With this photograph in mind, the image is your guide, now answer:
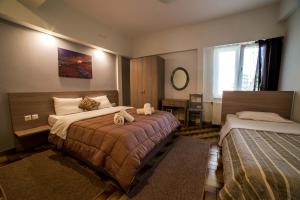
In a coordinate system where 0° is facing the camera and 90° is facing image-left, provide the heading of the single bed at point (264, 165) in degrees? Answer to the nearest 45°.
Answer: approximately 0°

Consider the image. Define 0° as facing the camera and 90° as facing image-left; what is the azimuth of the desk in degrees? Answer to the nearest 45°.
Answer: approximately 0°

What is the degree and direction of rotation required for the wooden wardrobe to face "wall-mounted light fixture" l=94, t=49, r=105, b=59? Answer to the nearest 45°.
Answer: approximately 45° to its right

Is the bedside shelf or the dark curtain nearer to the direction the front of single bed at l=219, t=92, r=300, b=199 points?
the bedside shelf

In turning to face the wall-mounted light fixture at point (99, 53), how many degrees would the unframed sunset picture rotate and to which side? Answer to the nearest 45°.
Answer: approximately 90° to its left

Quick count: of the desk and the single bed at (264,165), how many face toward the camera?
2

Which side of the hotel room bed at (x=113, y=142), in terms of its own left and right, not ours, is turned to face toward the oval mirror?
left
